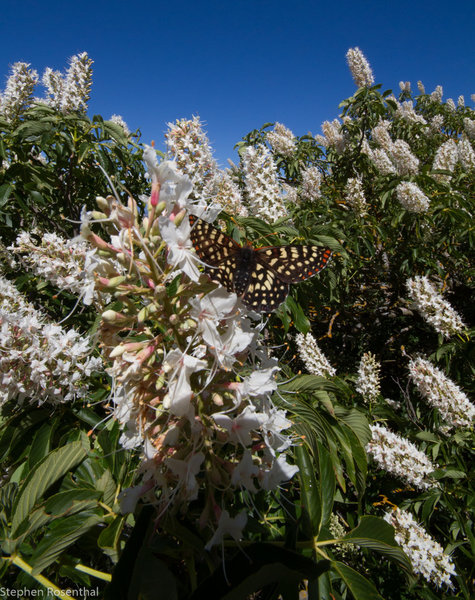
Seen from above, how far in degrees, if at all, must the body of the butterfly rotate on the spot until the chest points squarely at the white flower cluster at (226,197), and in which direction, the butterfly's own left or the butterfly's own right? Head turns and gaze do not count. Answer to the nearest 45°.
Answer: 0° — it already faces it

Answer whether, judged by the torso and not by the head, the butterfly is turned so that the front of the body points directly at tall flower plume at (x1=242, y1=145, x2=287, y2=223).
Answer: yes

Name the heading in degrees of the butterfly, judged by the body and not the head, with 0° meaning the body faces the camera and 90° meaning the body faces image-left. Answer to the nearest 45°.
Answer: approximately 180°
